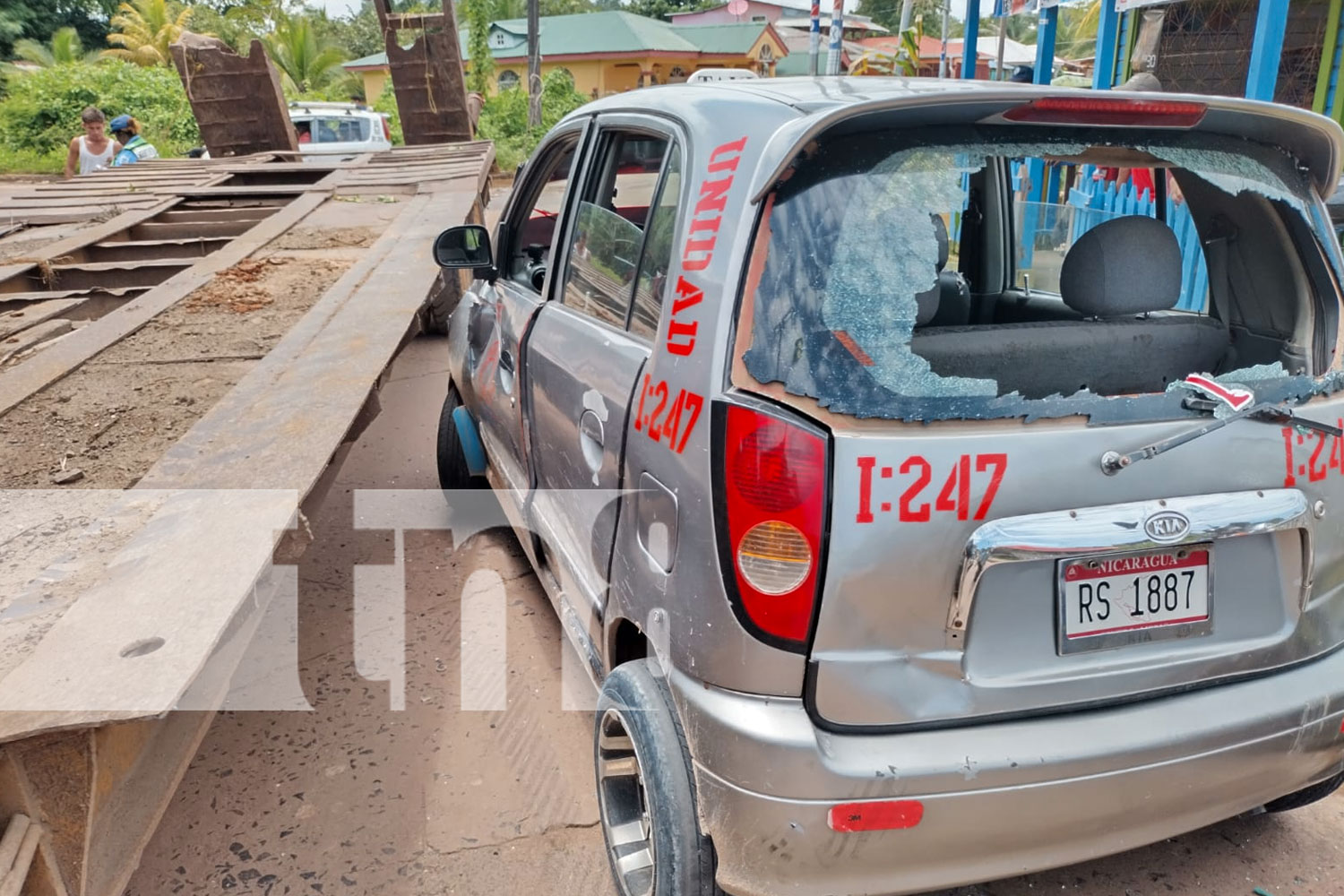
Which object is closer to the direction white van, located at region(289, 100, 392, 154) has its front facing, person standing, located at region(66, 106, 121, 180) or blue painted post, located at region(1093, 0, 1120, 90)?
the person standing

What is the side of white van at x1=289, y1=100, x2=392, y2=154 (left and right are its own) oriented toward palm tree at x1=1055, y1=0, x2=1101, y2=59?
back

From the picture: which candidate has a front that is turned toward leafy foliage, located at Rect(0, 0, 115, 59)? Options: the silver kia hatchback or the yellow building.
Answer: the silver kia hatchback

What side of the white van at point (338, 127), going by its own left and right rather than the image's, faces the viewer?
left

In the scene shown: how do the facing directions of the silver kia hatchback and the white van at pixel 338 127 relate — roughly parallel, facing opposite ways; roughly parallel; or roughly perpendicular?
roughly perpendicular

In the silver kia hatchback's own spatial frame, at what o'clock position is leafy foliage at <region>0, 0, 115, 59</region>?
The leafy foliage is roughly at 12 o'clock from the silver kia hatchback.

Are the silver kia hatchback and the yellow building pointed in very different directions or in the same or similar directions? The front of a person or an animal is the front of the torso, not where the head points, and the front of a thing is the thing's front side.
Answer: very different directions

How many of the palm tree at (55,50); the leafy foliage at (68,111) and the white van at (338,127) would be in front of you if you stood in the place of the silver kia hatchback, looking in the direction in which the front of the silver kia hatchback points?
3

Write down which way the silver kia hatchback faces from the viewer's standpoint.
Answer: facing away from the viewer and to the left of the viewer
